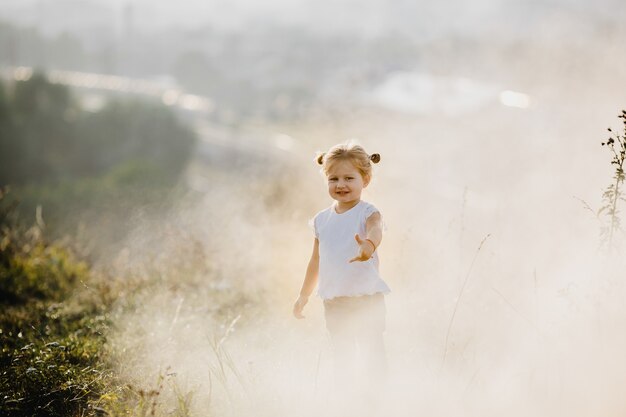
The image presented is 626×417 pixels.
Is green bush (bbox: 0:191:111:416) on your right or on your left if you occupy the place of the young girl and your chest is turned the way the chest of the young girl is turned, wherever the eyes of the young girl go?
on your right

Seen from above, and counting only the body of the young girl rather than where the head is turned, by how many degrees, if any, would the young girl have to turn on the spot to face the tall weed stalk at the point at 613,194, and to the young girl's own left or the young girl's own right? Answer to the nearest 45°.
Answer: approximately 90° to the young girl's own left

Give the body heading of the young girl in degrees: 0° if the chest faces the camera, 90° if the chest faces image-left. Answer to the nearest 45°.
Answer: approximately 0°
